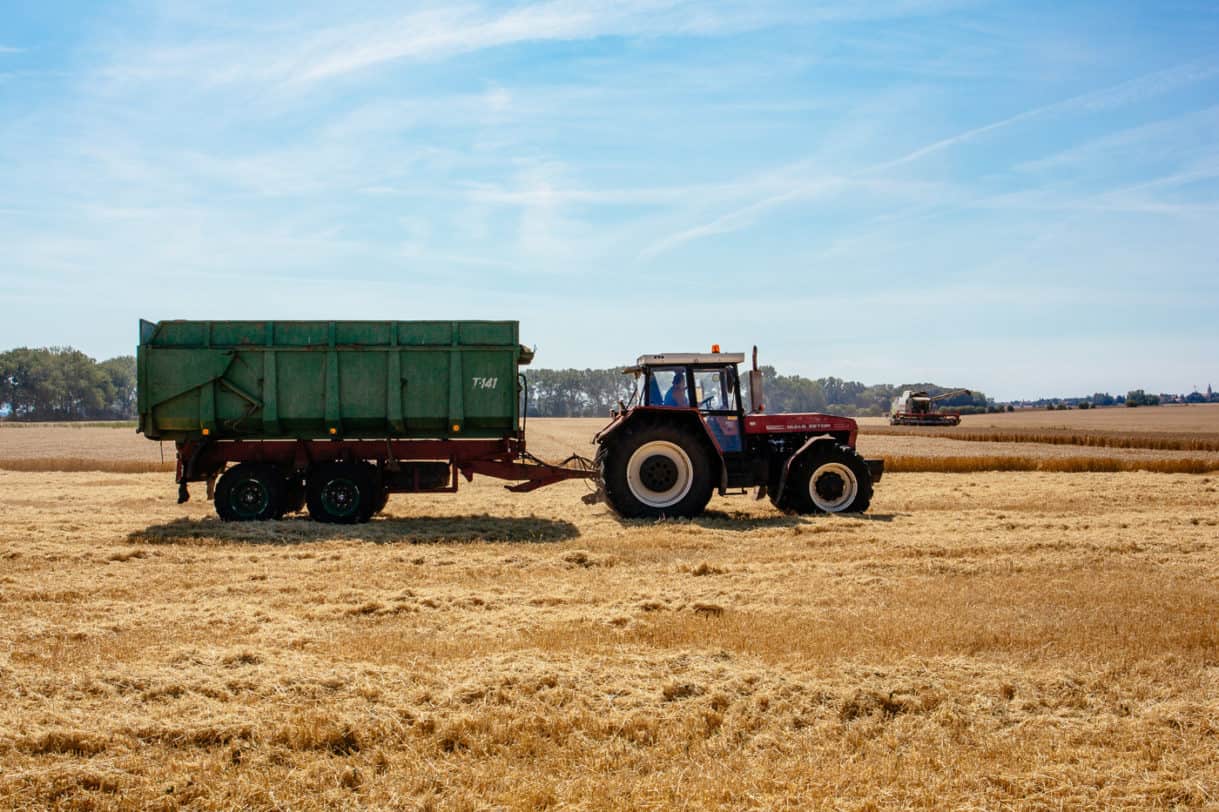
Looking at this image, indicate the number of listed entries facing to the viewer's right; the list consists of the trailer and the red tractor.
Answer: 2

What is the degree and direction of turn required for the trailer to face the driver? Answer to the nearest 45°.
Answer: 0° — it already faces them

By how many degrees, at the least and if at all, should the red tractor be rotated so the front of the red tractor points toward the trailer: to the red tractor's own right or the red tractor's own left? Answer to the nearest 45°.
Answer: approximately 180°

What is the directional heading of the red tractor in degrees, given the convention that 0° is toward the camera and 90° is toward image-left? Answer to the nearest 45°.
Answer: approximately 270°

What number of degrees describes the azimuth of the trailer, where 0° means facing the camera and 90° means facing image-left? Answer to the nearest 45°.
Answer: approximately 270°

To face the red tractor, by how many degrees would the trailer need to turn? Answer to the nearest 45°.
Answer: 0° — it already faces it
